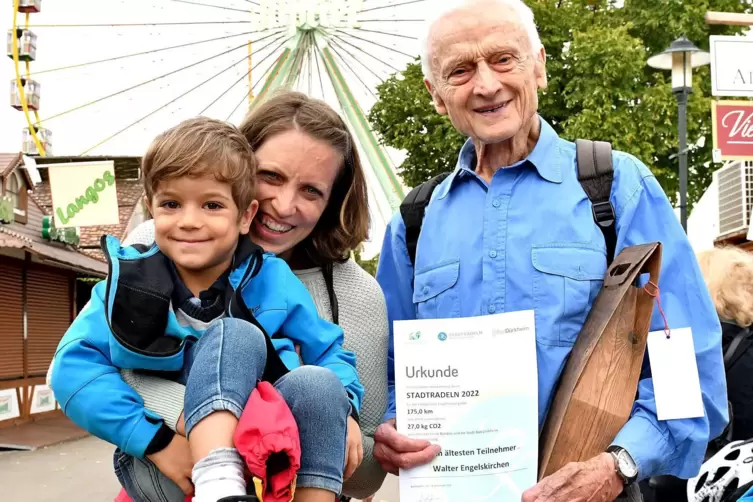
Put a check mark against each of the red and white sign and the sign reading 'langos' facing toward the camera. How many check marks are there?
2

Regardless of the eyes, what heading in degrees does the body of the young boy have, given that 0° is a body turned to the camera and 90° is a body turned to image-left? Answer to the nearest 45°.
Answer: approximately 0°

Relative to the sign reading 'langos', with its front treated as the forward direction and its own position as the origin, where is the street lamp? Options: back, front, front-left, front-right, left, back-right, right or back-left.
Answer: front-left
